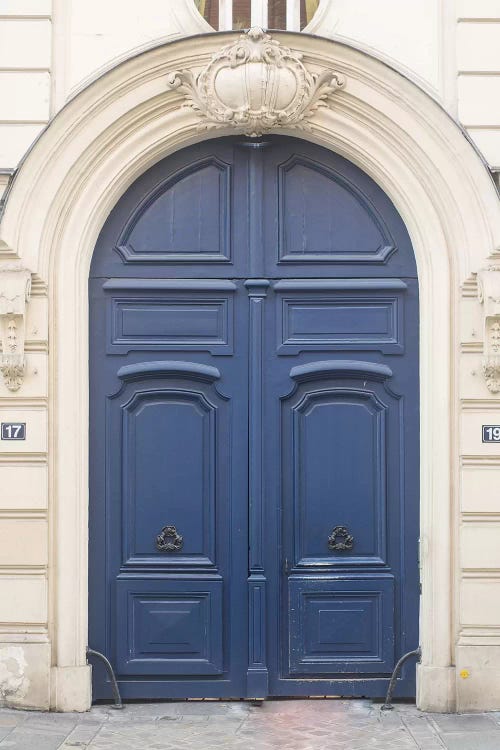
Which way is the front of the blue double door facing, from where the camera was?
facing the viewer

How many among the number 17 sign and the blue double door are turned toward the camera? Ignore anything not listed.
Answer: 2

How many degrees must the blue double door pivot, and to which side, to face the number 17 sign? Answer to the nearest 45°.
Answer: approximately 90° to its right

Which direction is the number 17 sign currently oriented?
toward the camera

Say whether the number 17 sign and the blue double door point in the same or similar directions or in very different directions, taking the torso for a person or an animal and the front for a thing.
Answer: same or similar directions

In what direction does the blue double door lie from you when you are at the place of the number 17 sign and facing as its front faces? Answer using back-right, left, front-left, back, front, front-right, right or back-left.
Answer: left

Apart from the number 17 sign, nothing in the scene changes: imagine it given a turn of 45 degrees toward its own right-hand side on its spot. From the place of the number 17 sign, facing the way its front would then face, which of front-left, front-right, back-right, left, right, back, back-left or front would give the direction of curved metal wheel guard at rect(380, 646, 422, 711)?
back-left
